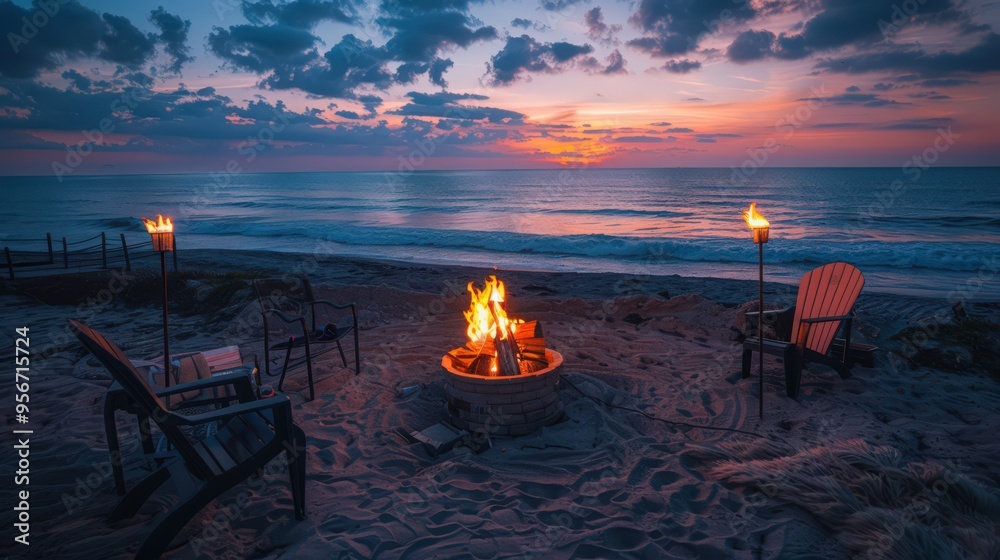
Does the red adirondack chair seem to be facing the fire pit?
yes

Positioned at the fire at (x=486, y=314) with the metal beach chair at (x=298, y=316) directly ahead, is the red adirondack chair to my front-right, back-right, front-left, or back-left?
back-right

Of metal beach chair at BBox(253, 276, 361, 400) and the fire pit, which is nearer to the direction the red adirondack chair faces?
the fire pit

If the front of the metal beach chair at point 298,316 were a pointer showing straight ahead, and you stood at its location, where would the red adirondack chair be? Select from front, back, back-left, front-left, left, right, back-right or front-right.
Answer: front

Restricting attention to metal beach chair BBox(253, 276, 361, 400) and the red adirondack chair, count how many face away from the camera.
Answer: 0

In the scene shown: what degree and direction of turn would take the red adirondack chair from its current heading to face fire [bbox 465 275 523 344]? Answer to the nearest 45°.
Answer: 0° — it already faces it

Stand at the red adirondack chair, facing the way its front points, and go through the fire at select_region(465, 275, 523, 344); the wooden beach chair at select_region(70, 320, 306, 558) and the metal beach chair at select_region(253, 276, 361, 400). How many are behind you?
0

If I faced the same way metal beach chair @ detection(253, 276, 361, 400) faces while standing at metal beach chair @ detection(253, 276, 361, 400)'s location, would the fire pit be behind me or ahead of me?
ahead

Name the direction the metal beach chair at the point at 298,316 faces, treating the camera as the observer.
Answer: facing the viewer and to the right of the viewer

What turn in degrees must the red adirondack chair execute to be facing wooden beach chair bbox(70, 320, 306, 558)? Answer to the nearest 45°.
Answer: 0° — it already faces it

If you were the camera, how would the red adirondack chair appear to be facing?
facing the viewer and to the left of the viewer
